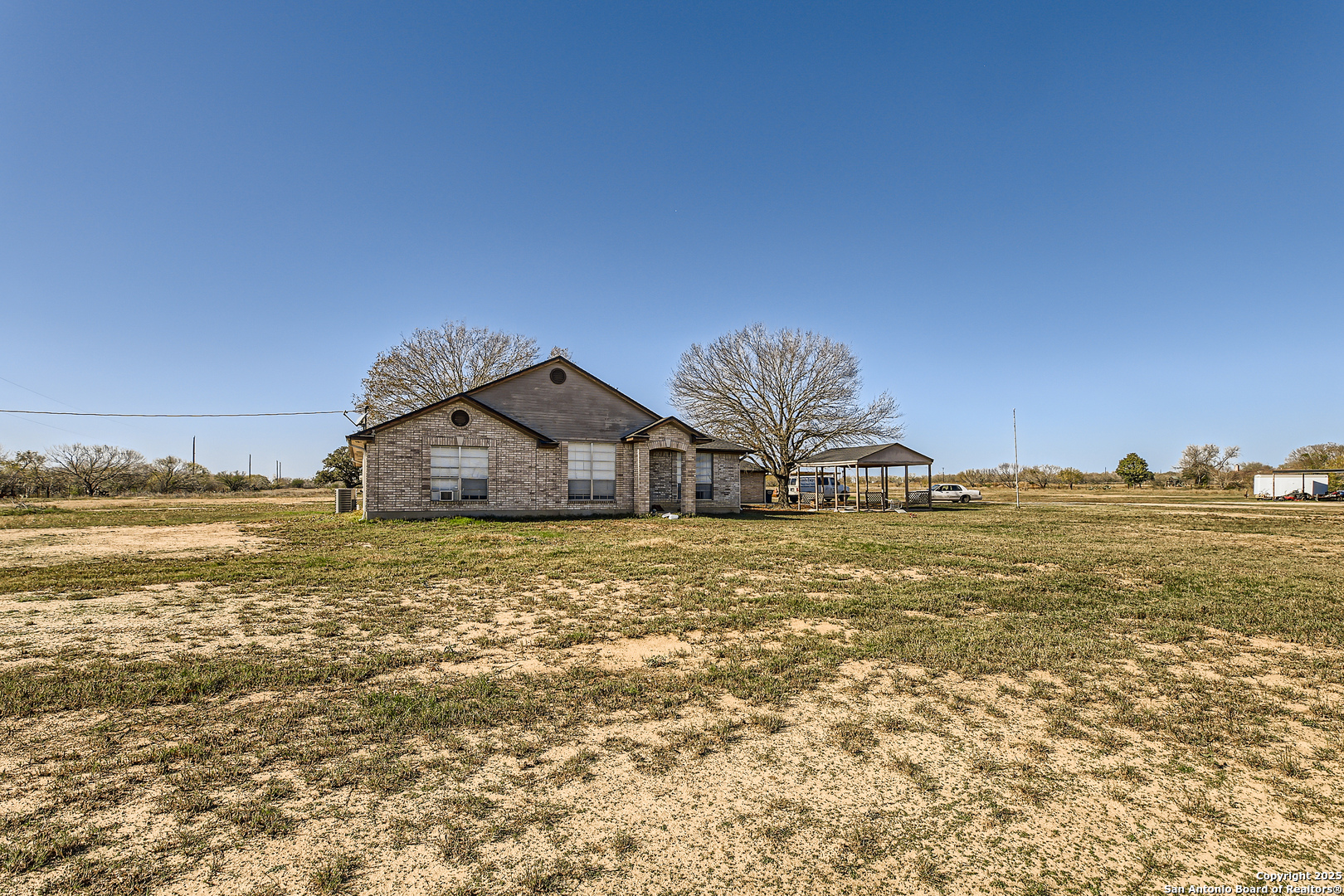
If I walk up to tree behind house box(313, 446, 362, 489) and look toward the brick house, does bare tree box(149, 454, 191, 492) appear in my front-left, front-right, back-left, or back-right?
back-right

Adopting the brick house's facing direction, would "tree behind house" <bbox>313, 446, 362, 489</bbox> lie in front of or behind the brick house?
behind

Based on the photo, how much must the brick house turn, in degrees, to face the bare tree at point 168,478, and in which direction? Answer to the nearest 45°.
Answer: approximately 135° to its right

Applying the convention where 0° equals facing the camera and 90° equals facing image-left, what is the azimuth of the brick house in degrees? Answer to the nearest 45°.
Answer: approximately 0°

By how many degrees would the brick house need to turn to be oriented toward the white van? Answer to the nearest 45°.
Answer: approximately 135° to its left
